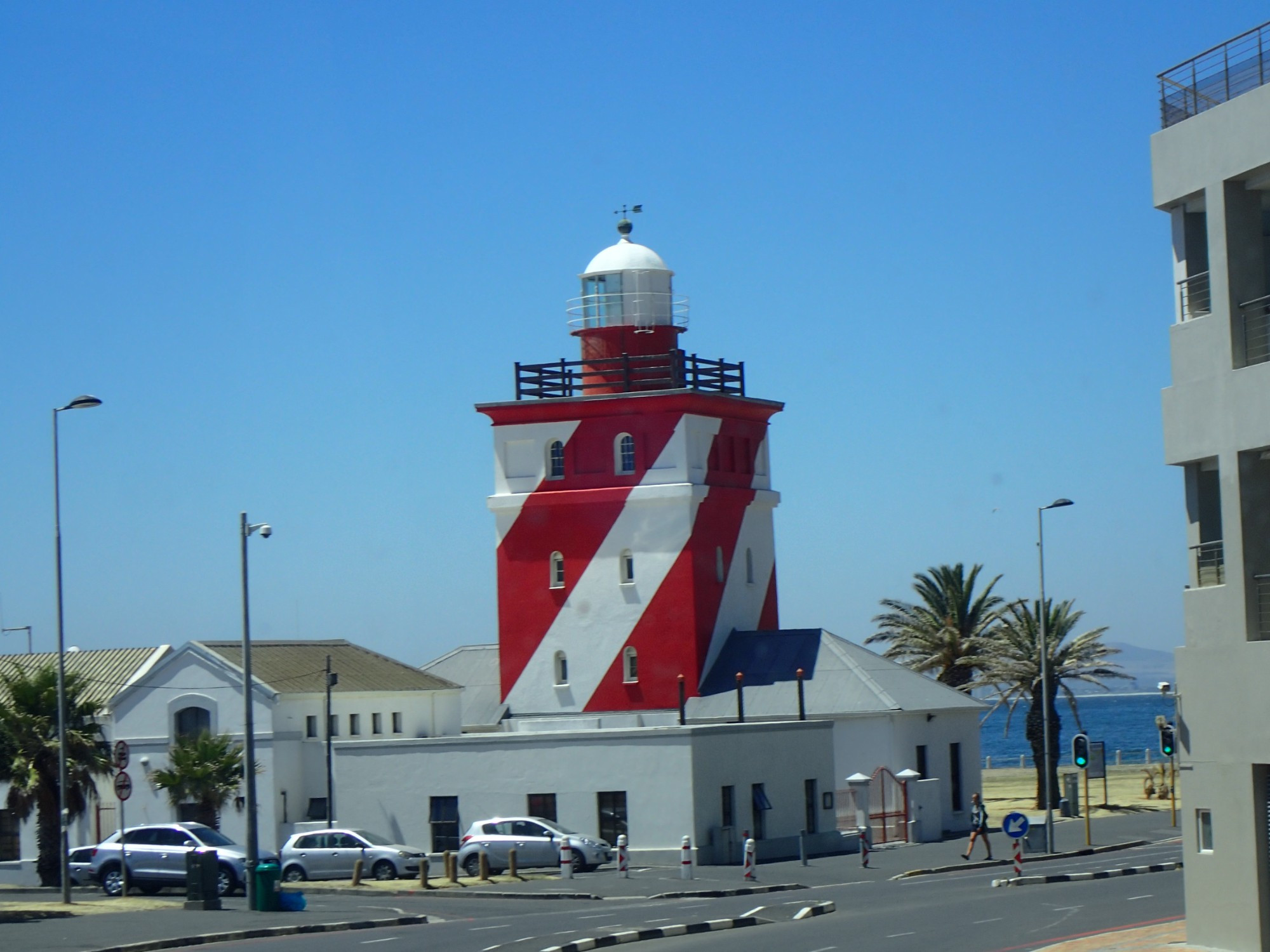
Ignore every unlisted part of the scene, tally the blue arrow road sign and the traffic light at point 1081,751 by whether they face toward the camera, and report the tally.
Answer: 2

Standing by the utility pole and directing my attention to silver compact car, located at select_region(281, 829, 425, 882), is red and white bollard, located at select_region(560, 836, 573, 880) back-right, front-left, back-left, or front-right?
front-left

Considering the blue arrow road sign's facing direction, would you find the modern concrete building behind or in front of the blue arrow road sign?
in front

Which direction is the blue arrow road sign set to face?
toward the camera

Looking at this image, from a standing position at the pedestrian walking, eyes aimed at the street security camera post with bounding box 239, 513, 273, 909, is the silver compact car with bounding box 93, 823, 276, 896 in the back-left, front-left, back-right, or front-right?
front-right

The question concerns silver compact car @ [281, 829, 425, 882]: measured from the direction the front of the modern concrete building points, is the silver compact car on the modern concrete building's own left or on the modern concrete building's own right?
on the modern concrete building's own right

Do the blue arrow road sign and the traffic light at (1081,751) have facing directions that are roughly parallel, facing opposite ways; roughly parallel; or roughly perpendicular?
roughly parallel

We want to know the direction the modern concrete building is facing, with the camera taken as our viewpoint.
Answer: facing the viewer and to the left of the viewer

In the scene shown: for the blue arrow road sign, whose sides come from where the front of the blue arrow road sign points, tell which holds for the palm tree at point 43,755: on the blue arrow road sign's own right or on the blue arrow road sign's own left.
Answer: on the blue arrow road sign's own right

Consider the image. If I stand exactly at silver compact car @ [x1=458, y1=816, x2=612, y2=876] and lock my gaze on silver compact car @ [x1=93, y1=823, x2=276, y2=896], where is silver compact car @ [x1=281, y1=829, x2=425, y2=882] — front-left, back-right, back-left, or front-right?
front-right

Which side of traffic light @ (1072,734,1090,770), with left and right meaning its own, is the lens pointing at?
front

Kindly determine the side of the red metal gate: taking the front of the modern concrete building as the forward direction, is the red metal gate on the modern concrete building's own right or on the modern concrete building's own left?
on the modern concrete building's own right
